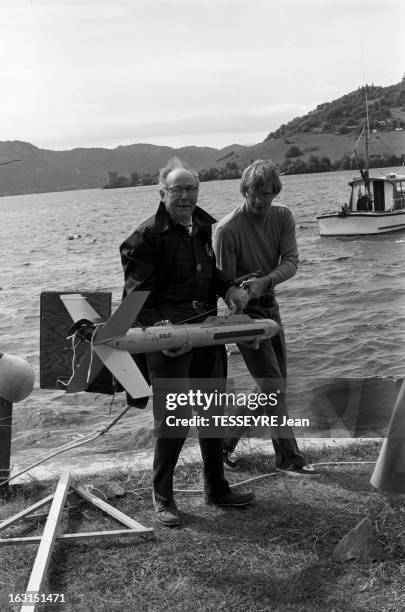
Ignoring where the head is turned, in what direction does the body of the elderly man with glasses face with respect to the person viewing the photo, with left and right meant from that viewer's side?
facing the viewer and to the right of the viewer

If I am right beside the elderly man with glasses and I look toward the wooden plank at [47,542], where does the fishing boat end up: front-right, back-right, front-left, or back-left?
back-right

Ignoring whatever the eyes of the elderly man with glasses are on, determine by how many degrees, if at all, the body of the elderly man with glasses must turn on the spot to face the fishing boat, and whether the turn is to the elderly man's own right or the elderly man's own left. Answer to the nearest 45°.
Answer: approximately 135° to the elderly man's own left
